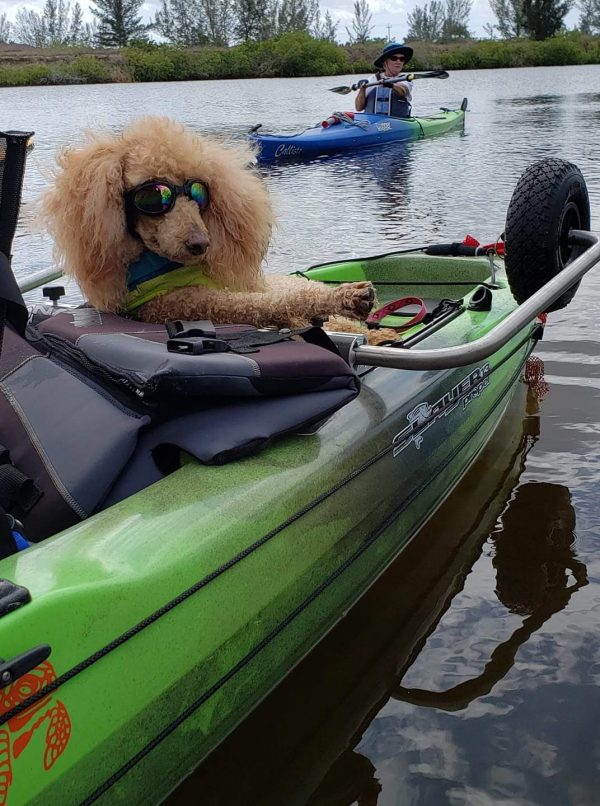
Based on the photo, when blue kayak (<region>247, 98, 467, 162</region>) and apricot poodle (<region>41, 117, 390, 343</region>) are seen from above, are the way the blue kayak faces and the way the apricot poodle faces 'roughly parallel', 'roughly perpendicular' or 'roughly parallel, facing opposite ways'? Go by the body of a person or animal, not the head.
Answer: roughly perpendicular

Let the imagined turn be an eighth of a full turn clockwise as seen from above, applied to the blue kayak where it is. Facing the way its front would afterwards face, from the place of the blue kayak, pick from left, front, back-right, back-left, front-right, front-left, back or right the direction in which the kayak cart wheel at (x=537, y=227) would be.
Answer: left

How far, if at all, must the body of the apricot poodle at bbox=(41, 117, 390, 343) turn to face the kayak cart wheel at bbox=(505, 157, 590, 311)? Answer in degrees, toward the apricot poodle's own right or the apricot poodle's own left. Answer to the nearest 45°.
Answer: approximately 90° to the apricot poodle's own left

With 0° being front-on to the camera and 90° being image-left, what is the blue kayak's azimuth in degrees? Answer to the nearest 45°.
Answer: approximately 45°

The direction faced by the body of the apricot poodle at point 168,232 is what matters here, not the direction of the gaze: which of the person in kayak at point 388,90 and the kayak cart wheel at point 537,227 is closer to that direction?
the kayak cart wheel

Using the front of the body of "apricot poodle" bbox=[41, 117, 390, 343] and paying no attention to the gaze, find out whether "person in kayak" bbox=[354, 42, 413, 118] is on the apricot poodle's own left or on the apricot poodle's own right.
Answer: on the apricot poodle's own left

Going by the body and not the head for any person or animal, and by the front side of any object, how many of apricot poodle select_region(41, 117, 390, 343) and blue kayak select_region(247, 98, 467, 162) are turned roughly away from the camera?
0

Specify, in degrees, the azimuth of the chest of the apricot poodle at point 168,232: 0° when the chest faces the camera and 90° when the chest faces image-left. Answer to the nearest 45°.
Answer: approximately 315°
